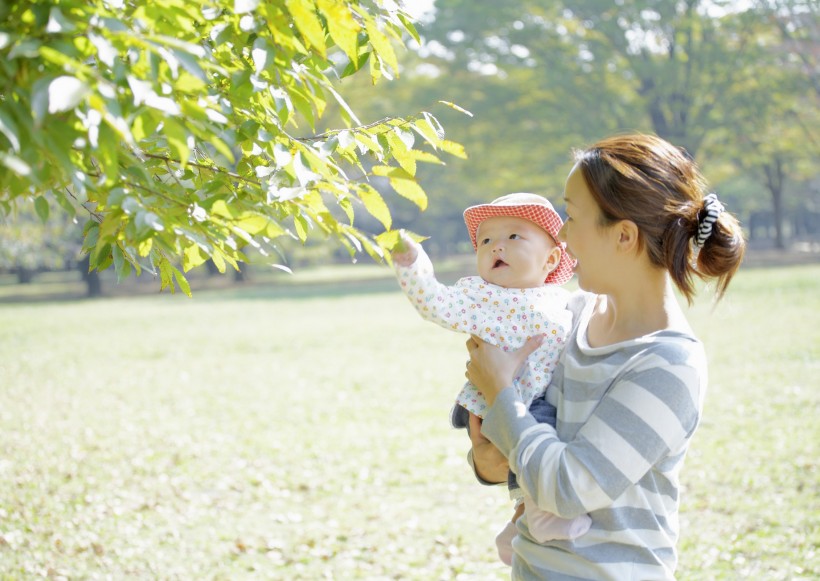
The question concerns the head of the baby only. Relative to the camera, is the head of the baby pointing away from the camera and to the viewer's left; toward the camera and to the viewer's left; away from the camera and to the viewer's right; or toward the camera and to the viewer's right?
toward the camera and to the viewer's left

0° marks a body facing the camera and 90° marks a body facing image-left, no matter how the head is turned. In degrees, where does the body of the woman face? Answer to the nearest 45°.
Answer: approximately 90°

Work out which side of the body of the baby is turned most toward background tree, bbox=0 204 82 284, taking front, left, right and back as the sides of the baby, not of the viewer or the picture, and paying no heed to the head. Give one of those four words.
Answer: right

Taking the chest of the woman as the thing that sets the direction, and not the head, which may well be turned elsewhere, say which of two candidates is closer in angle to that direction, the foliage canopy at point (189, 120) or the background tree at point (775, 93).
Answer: the foliage canopy

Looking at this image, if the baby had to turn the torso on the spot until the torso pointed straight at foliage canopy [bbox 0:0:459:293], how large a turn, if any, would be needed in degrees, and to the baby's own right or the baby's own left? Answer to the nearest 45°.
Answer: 0° — they already face it

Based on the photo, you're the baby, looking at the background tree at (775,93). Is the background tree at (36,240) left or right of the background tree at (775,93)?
left

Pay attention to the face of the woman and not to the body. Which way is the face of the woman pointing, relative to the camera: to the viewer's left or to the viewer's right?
to the viewer's left
